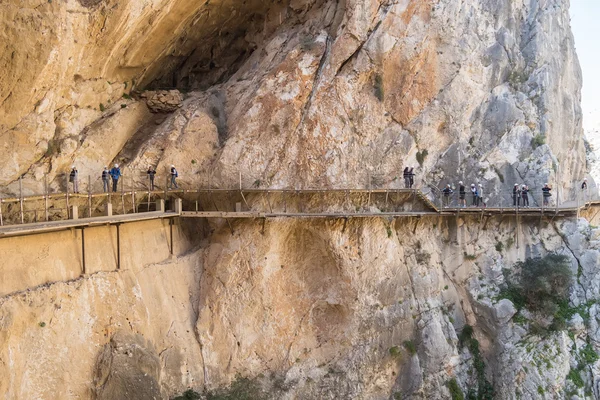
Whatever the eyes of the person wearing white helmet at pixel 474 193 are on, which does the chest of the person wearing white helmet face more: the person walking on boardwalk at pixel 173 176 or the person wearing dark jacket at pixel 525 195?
the person walking on boardwalk

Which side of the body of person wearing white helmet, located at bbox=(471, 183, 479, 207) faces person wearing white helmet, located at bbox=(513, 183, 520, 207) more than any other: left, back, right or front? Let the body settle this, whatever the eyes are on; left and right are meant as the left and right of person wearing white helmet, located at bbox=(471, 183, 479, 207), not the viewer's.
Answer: back

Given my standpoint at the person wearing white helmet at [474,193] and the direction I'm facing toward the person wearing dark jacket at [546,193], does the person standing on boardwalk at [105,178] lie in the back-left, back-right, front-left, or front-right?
back-right
